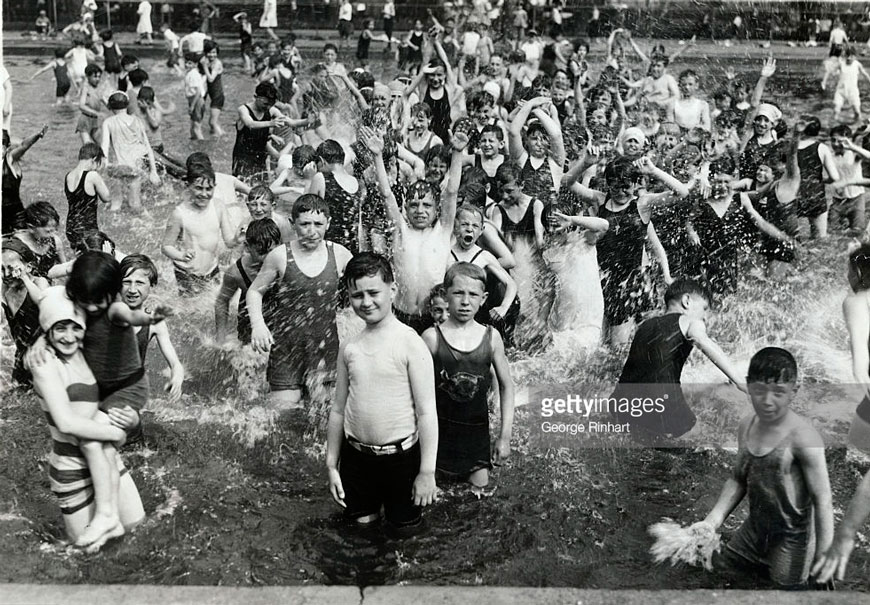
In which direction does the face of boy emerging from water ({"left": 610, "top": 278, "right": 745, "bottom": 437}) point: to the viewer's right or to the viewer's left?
to the viewer's right

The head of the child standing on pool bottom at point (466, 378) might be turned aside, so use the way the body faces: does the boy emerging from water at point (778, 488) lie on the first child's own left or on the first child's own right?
on the first child's own left

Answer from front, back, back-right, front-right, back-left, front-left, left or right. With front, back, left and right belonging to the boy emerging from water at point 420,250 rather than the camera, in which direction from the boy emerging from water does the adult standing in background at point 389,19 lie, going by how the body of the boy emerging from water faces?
back

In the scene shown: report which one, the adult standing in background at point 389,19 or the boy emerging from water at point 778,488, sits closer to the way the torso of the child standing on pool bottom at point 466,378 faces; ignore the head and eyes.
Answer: the boy emerging from water

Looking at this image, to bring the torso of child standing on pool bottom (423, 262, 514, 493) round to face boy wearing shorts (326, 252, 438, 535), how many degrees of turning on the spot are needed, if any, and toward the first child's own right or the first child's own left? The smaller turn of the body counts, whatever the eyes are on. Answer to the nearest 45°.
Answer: approximately 45° to the first child's own right

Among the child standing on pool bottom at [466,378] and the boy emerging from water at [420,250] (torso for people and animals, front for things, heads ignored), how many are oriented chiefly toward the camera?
2

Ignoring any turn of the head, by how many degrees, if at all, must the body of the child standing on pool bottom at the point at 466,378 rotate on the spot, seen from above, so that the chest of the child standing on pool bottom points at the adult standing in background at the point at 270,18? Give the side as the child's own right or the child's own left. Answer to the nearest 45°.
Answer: approximately 135° to the child's own right

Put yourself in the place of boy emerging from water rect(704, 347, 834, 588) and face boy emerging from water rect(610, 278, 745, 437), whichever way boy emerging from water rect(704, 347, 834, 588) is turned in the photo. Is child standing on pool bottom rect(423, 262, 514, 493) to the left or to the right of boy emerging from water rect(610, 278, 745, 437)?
left

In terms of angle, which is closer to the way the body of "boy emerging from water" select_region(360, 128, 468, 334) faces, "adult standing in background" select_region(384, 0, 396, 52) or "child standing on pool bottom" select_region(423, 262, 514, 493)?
the child standing on pool bottom

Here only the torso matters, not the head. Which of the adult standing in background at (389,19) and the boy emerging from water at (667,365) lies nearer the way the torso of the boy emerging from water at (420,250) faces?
the boy emerging from water

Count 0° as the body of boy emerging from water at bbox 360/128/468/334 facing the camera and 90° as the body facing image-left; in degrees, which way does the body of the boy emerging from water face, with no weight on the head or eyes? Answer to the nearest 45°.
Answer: approximately 0°
